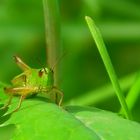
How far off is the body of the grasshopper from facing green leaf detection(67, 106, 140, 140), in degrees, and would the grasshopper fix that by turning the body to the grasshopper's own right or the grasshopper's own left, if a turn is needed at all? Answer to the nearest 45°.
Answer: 0° — it already faces it

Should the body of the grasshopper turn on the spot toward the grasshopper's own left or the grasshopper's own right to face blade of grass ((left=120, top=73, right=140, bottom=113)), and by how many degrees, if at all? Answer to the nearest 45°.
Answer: approximately 45° to the grasshopper's own left

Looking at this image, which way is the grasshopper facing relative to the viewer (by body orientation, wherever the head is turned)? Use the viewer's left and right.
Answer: facing the viewer and to the right of the viewer
